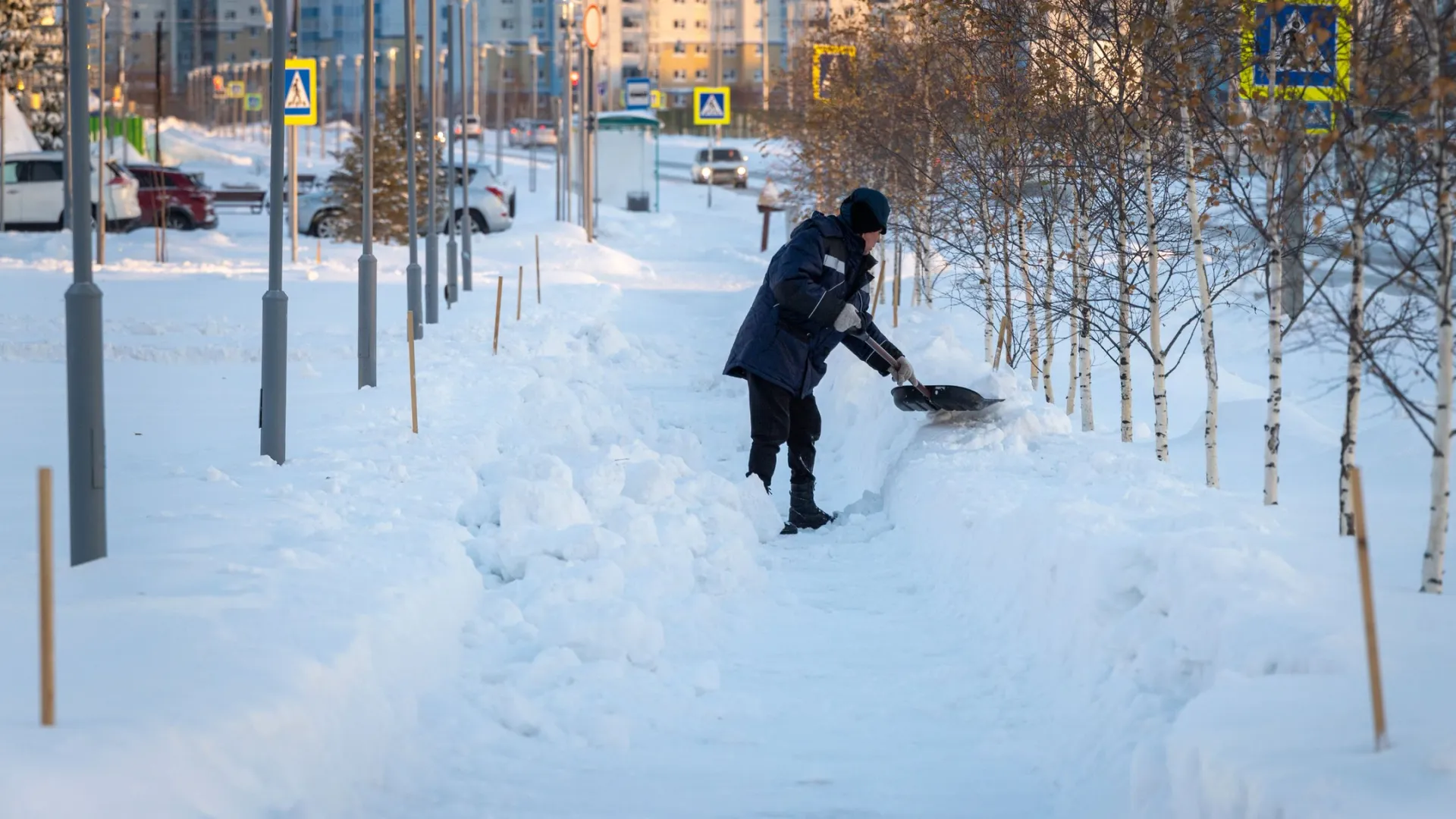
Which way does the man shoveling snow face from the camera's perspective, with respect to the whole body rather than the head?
to the viewer's right

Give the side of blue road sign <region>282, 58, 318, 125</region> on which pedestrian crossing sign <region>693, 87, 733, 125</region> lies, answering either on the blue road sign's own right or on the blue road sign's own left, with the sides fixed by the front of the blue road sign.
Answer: on the blue road sign's own left

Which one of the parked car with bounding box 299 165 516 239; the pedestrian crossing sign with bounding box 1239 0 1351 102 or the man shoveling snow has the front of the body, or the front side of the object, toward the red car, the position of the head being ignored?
the parked car

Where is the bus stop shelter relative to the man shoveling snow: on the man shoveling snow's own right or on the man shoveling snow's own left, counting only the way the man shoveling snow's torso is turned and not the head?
on the man shoveling snow's own left

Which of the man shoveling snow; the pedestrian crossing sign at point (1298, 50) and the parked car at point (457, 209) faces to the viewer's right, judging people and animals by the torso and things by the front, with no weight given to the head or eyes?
the man shoveling snow

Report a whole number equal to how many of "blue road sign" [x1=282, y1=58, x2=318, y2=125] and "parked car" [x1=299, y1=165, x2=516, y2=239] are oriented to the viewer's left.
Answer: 1

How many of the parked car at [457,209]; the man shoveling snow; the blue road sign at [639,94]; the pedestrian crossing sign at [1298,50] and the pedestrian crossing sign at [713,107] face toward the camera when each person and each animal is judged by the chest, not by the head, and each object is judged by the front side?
3

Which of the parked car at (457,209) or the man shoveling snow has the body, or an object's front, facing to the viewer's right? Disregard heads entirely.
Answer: the man shoveling snow

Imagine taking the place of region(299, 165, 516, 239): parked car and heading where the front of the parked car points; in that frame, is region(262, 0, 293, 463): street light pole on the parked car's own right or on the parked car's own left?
on the parked car's own left

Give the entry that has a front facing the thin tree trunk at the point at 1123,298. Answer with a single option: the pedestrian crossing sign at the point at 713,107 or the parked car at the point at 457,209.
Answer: the pedestrian crossing sign

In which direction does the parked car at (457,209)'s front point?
to the viewer's left
